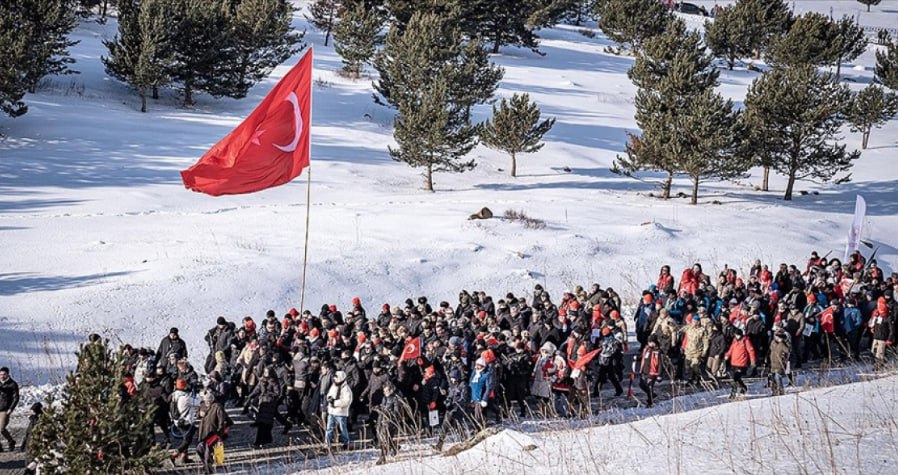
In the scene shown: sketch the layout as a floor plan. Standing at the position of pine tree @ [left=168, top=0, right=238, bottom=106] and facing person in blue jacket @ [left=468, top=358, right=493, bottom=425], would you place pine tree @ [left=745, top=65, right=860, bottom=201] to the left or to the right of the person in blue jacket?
left

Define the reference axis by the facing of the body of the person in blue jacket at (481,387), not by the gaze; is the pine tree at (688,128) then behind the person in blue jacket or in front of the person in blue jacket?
behind

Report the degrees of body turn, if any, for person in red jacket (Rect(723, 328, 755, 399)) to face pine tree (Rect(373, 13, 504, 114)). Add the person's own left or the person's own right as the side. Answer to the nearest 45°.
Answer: approximately 90° to the person's own right

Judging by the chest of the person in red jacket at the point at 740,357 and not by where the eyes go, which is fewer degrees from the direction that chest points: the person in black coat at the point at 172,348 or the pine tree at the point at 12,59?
the person in black coat

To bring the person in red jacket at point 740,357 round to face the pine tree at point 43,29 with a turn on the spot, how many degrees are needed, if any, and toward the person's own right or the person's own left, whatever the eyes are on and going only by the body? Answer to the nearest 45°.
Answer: approximately 90° to the person's own right

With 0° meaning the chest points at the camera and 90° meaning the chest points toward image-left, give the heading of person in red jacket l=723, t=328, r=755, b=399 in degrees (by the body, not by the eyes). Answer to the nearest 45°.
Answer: approximately 45°

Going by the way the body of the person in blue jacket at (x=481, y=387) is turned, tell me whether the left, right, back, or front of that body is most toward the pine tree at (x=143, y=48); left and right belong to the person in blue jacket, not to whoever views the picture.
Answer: right

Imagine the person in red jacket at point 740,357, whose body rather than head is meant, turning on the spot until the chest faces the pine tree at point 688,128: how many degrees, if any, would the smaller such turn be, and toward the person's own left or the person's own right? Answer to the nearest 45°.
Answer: approximately 135° to the person's own right

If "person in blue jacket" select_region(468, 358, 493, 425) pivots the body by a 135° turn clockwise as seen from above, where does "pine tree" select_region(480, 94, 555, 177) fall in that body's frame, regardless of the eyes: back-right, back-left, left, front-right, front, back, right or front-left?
front

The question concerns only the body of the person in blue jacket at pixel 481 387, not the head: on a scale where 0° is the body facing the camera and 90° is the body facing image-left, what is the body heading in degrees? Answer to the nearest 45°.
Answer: approximately 45°

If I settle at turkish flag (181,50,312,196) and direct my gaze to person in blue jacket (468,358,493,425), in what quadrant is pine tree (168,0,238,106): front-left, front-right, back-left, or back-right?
back-left

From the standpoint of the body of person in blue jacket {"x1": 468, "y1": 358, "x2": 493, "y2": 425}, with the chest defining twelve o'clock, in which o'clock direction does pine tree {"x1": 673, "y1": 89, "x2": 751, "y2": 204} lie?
The pine tree is roughly at 5 o'clock from the person in blue jacket.

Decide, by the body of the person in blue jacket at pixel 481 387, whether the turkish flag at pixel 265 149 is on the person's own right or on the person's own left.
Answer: on the person's own right
